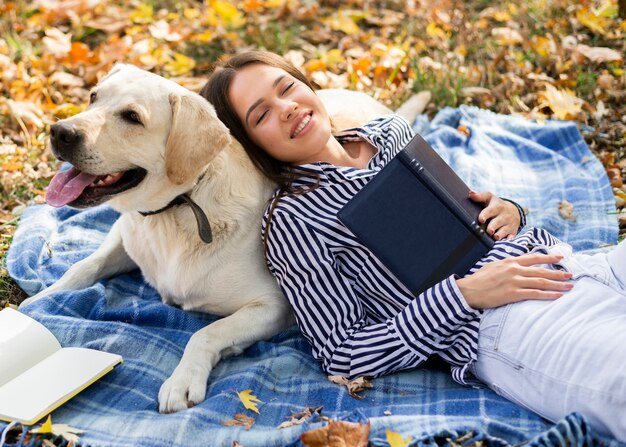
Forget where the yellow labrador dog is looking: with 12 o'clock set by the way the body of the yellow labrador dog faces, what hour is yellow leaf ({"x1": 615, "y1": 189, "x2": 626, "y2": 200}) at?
The yellow leaf is roughly at 7 o'clock from the yellow labrador dog.

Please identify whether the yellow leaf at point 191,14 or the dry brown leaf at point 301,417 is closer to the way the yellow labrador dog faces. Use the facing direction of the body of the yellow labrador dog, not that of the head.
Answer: the dry brown leaf

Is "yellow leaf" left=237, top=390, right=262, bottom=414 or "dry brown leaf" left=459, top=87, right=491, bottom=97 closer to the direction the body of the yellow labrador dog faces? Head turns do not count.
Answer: the yellow leaf

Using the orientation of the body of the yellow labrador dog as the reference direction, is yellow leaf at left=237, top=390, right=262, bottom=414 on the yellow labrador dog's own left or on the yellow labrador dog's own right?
on the yellow labrador dog's own left

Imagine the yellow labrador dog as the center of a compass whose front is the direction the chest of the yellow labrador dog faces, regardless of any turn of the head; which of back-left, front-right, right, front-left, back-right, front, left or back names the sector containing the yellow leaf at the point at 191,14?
back-right

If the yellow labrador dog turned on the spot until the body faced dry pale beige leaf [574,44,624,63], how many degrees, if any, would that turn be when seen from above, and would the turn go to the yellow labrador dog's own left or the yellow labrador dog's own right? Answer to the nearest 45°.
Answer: approximately 180°

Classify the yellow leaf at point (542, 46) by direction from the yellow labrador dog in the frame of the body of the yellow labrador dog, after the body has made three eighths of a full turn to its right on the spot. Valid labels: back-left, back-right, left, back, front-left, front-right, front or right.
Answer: front-right

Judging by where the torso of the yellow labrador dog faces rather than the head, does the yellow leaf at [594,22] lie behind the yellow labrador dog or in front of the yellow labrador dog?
behind

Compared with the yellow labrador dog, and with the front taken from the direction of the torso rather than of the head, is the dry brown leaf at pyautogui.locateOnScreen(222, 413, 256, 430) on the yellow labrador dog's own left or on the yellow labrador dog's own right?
on the yellow labrador dog's own left

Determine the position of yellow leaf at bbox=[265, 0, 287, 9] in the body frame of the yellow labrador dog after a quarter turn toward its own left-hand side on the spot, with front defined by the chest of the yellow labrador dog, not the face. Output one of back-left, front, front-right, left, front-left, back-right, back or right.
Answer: back-left

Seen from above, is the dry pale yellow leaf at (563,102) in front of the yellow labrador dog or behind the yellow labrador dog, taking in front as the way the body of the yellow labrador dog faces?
behind

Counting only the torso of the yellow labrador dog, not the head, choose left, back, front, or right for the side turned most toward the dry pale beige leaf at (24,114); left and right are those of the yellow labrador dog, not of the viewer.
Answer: right

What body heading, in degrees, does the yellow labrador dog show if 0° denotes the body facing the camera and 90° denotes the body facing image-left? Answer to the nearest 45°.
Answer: approximately 45°

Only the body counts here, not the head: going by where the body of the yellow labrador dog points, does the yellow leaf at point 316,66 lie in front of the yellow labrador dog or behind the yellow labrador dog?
behind

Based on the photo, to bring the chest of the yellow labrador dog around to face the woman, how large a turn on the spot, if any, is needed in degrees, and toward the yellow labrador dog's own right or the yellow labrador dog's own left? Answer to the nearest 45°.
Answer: approximately 90° to the yellow labrador dog's own left

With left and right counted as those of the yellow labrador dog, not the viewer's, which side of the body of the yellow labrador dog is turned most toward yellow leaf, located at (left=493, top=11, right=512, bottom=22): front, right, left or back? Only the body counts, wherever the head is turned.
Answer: back
